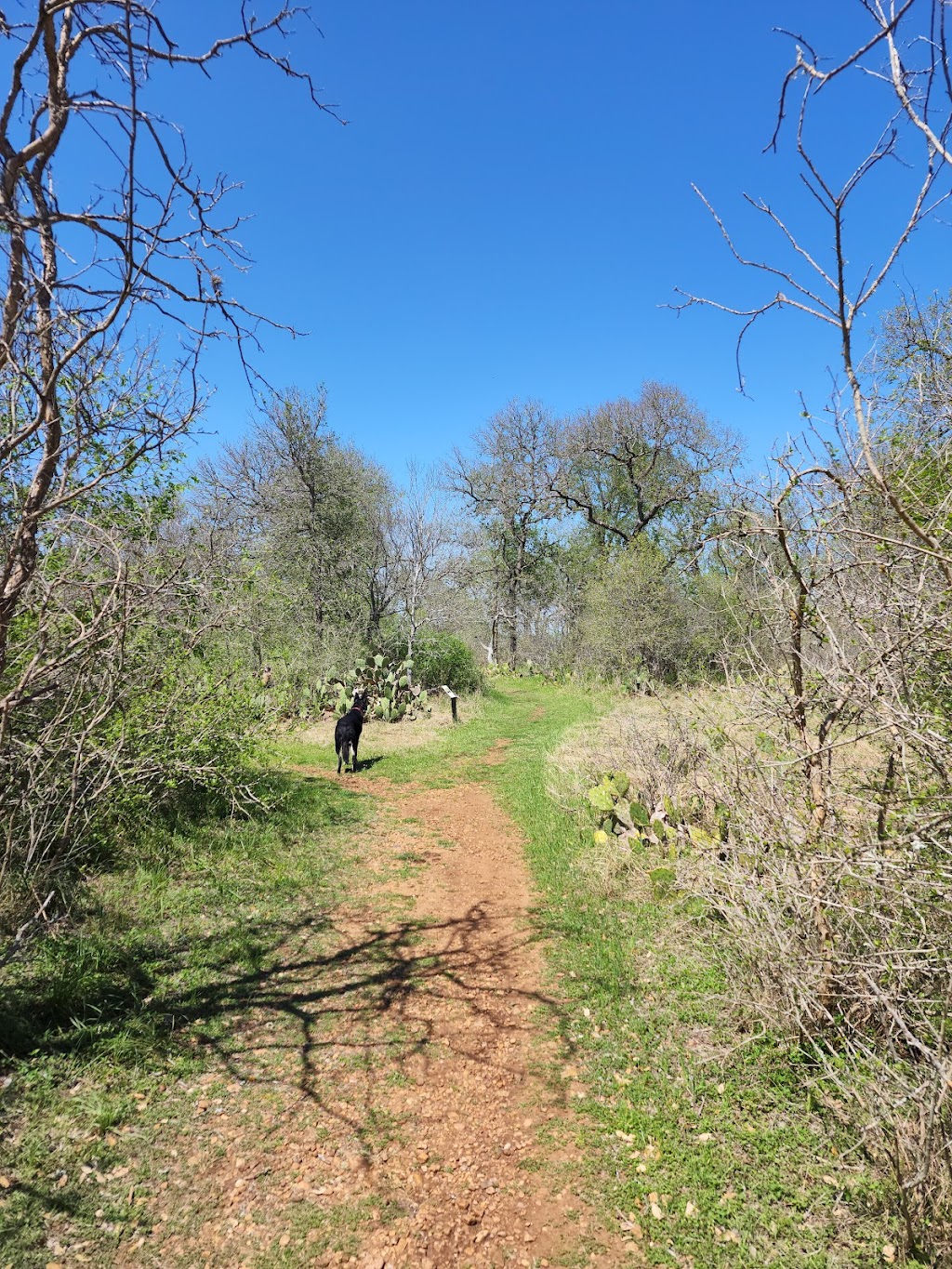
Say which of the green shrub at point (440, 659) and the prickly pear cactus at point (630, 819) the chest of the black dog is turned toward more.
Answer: the green shrub

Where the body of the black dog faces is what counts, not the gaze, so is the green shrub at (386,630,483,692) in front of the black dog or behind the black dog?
in front

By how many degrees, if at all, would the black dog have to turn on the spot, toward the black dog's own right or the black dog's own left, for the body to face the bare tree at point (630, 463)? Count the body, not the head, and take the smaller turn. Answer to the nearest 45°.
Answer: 0° — it already faces it

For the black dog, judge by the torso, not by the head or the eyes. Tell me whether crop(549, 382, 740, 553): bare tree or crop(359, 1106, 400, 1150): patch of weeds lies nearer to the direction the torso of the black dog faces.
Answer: the bare tree

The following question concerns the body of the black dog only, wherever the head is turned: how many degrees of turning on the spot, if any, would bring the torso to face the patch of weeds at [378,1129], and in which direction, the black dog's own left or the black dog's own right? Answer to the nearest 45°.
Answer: approximately 135° to the black dog's own right

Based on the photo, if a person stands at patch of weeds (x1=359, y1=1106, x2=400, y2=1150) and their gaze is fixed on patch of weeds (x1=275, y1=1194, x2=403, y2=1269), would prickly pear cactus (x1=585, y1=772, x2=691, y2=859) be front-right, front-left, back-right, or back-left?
back-left

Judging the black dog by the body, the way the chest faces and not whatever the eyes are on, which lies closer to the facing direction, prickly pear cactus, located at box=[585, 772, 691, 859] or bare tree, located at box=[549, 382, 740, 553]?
the bare tree

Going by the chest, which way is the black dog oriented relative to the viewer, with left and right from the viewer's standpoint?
facing away from the viewer and to the right of the viewer

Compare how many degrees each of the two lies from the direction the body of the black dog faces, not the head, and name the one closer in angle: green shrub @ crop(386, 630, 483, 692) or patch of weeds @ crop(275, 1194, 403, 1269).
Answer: the green shrub

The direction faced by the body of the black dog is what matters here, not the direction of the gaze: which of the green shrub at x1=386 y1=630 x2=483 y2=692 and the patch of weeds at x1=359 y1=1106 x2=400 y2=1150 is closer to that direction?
the green shrub

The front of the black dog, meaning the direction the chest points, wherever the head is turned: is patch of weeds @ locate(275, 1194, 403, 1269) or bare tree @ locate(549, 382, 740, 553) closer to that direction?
the bare tree

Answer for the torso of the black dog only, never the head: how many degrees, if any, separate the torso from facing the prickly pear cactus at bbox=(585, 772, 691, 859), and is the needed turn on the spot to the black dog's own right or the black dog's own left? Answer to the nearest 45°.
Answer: approximately 90° to the black dog's own right

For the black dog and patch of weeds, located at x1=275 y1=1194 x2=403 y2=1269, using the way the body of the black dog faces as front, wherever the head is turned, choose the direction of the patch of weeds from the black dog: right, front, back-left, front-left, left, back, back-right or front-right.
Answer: back-right
